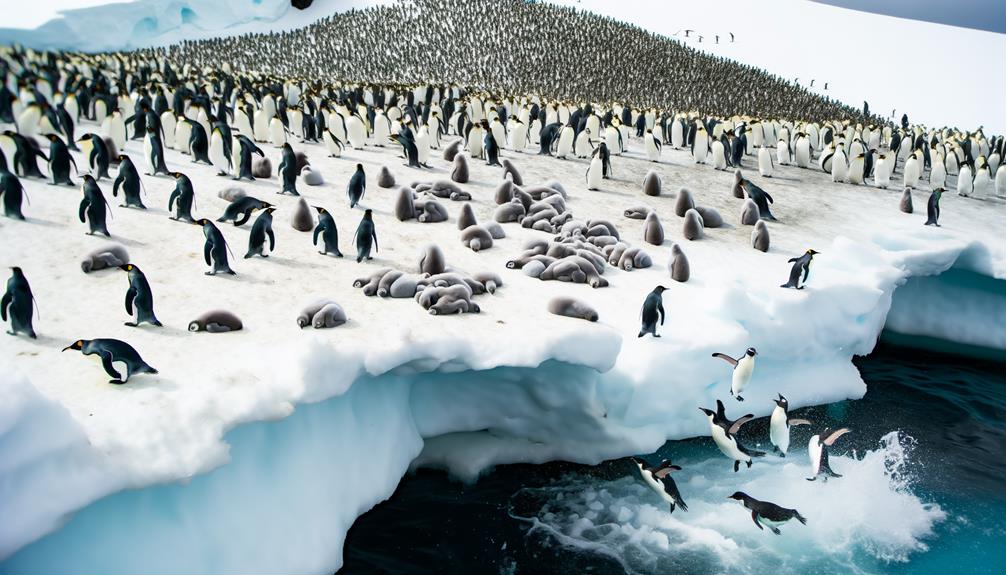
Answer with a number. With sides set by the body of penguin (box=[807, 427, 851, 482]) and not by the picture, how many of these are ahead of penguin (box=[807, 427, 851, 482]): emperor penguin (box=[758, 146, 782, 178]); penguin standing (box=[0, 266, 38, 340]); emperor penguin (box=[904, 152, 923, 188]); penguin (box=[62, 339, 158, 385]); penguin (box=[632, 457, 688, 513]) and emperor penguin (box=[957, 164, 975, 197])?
3

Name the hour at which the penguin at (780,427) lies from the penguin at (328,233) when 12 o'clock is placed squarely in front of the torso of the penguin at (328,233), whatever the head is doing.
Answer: the penguin at (780,427) is roughly at 7 o'clock from the penguin at (328,233).

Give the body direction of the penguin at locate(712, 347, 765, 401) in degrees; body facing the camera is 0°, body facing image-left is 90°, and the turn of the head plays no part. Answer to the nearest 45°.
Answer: approximately 315°

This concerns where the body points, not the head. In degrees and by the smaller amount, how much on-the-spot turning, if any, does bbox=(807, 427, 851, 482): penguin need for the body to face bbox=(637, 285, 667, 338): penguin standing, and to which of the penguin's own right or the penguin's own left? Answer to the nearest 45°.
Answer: approximately 45° to the penguin's own right

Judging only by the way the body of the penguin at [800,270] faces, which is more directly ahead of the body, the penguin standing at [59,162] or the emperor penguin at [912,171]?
the emperor penguin

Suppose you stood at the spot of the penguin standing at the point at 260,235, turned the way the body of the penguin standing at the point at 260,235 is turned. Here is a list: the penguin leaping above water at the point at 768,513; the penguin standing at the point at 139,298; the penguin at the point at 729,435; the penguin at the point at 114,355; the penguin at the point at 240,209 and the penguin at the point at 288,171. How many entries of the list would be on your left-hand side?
2

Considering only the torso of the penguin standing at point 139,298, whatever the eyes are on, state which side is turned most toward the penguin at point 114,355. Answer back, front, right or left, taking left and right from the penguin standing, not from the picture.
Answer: left
